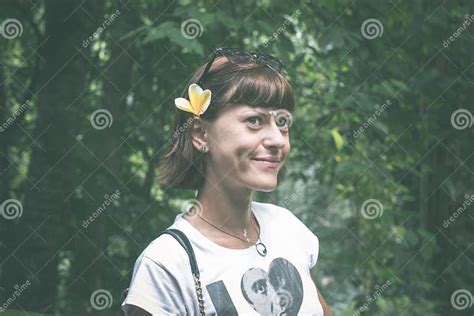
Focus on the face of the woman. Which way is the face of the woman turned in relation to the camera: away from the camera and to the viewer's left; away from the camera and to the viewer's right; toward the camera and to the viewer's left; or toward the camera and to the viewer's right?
toward the camera and to the viewer's right

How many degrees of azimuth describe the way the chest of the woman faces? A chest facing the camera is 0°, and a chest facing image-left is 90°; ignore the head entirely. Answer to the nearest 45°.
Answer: approximately 315°
